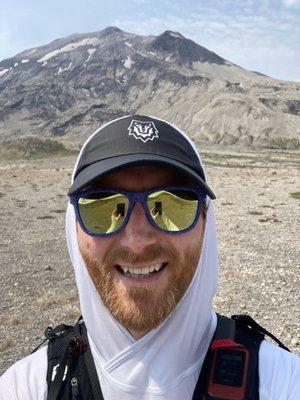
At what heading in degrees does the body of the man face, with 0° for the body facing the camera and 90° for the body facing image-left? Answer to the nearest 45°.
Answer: approximately 0°
